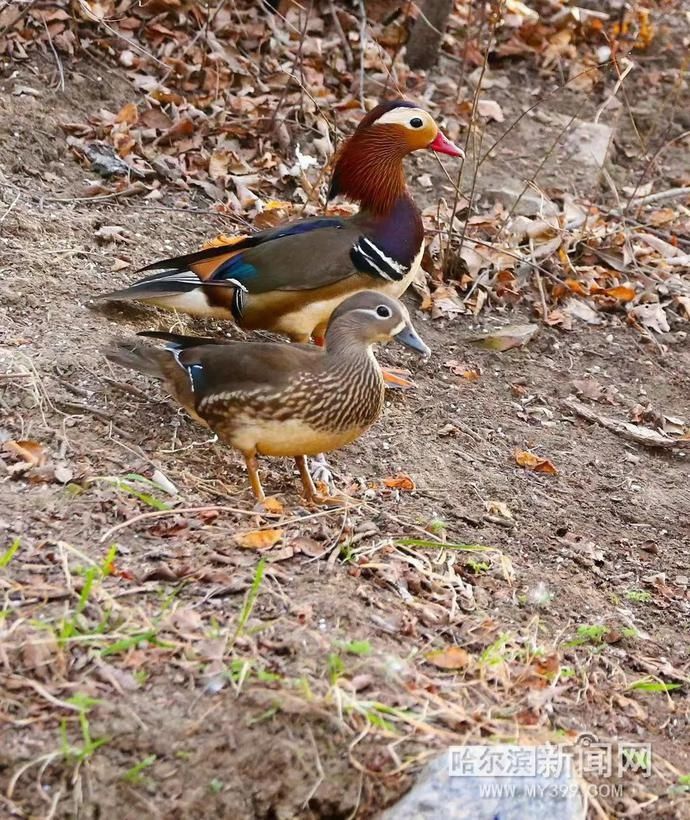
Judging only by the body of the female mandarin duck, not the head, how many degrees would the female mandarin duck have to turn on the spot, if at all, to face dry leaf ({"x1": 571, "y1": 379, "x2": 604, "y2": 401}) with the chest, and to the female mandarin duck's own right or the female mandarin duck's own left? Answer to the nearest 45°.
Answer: approximately 45° to the female mandarin duck's own left

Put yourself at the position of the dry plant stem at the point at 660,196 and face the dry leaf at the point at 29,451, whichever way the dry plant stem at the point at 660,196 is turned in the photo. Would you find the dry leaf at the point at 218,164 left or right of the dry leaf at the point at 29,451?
right

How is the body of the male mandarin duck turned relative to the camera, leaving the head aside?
to the viewer's right

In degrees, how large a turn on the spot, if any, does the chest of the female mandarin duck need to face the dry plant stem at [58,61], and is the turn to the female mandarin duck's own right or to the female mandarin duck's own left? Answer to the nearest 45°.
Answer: approximately 135° to the female mandarin duck's own left

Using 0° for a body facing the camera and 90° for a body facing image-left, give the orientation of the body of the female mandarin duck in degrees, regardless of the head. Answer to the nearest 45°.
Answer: approximately 270°

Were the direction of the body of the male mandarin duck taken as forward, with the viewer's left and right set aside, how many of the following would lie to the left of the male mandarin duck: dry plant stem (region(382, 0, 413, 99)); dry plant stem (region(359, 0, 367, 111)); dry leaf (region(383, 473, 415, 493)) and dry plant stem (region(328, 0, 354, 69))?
3

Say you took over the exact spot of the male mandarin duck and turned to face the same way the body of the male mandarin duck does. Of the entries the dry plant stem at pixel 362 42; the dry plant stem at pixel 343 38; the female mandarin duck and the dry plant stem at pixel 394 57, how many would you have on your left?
3

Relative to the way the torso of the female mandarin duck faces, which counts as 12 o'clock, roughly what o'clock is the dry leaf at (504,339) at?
The dry leaf is roughly at 10 o'clock from the female mandarin duck.

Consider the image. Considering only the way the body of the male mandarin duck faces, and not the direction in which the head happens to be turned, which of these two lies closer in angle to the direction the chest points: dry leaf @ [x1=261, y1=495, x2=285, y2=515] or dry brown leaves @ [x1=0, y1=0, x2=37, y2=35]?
the dry leaf

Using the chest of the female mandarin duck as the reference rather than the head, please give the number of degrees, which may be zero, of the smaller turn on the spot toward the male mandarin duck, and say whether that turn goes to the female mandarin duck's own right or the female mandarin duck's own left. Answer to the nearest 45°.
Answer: approximately 90° to the female mandarin duck's own left

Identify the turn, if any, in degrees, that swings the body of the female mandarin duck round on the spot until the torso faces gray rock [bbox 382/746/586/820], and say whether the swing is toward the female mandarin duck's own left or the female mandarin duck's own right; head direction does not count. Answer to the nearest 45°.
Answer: approximately 45° to the female mandarin duck's own right

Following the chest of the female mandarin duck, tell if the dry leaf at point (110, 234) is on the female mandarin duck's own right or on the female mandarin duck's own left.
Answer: on the female mandarin duck's own left

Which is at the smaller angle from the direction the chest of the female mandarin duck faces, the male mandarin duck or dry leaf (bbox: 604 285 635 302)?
the dry leaf

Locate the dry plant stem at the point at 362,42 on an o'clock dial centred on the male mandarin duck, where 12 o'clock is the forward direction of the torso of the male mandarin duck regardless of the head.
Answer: The dry plant stem is roughly at 9 o'clock from the male mandarin duck.
